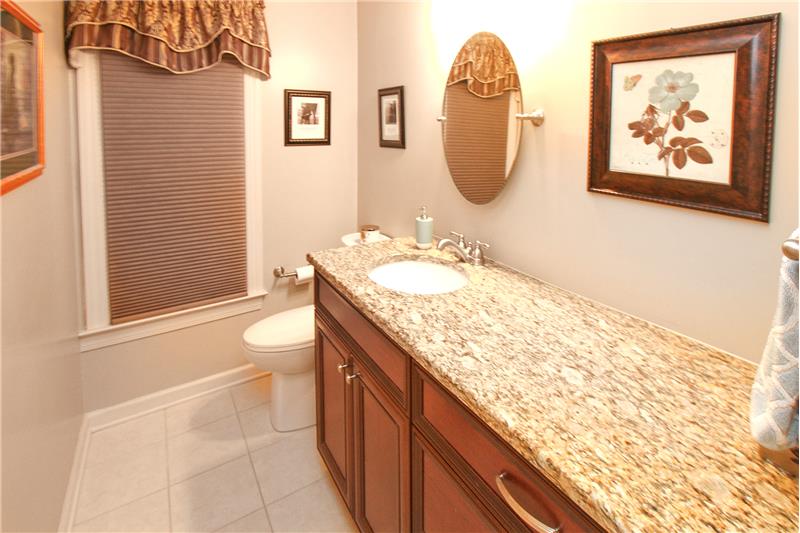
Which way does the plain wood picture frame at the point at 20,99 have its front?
to the viewer's right

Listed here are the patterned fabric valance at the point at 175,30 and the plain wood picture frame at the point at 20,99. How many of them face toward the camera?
1

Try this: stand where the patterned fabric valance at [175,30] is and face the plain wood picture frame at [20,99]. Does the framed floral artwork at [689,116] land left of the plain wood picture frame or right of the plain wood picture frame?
left

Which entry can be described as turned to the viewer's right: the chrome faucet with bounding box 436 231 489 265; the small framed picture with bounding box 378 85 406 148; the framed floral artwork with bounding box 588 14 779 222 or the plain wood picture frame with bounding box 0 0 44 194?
the plain wood picture frame

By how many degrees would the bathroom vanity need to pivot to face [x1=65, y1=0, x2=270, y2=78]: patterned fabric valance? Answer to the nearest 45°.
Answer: approximately 90° to its right

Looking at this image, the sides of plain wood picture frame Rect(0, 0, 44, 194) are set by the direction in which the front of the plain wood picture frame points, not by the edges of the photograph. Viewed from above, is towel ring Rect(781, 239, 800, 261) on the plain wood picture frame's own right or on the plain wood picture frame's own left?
on the plain wood picture frame's own right

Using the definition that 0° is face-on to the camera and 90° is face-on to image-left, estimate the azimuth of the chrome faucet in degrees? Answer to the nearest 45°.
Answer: approximately 45°

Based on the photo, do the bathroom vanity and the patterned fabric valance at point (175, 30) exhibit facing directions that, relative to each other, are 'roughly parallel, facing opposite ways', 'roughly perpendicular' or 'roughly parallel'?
roughly perpendicular

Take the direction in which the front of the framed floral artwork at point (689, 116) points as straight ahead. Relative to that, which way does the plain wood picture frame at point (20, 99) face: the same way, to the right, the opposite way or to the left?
the opposite way

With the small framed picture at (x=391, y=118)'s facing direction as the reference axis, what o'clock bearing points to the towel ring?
The towel ring is roughly at 10 o'clock from the small framed picture.
